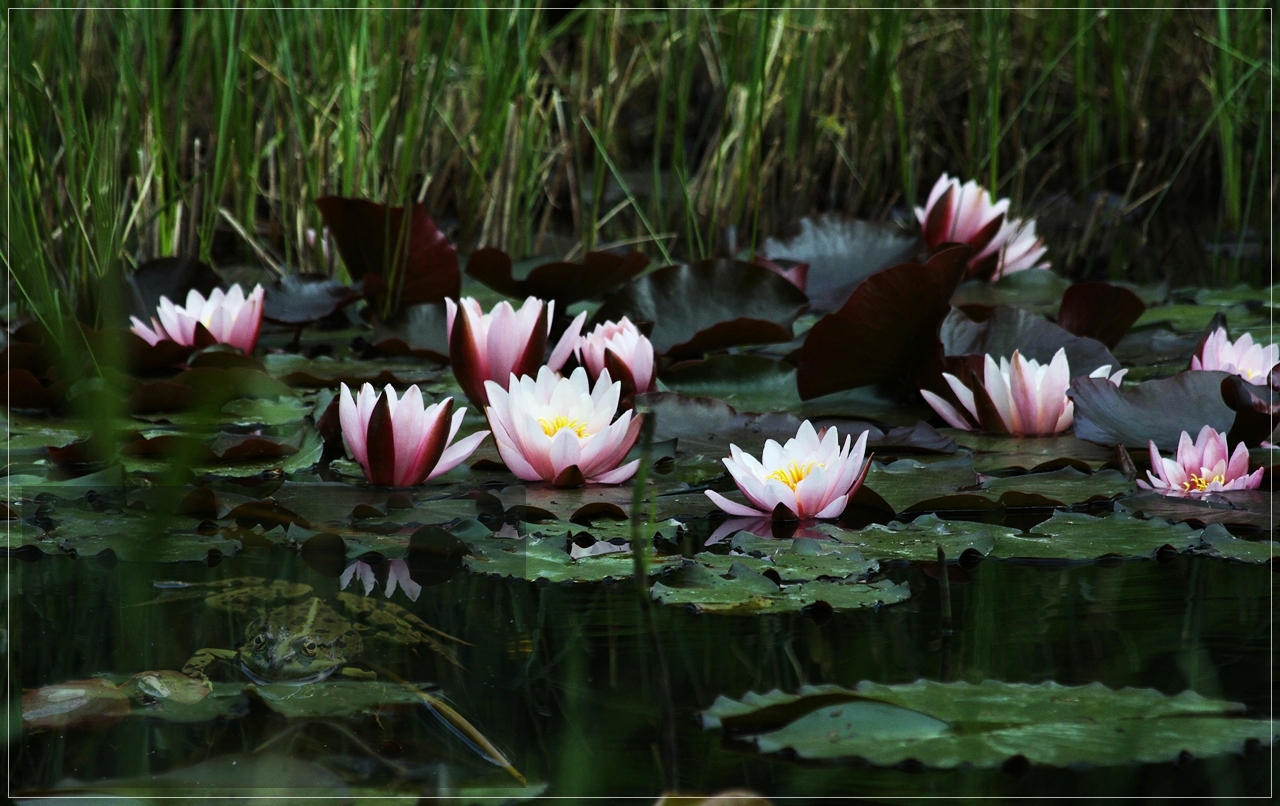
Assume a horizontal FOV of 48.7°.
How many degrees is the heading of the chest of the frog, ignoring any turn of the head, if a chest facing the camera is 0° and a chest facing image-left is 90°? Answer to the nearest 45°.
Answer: approximately 0°

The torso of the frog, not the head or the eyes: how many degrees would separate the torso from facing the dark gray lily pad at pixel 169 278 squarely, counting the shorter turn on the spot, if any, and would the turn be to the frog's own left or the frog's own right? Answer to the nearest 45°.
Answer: approximately 180°

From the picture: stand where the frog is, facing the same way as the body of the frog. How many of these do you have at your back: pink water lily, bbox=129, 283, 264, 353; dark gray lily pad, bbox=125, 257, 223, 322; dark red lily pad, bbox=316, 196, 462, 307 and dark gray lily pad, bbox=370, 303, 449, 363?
4

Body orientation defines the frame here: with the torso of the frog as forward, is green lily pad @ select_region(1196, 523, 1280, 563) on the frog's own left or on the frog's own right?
on the frog's own left

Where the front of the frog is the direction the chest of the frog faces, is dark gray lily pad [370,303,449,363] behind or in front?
behind

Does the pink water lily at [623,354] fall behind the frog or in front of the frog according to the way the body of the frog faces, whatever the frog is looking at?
behind

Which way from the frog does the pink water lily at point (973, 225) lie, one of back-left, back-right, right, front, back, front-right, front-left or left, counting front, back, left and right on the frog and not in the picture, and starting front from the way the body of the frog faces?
back-left
